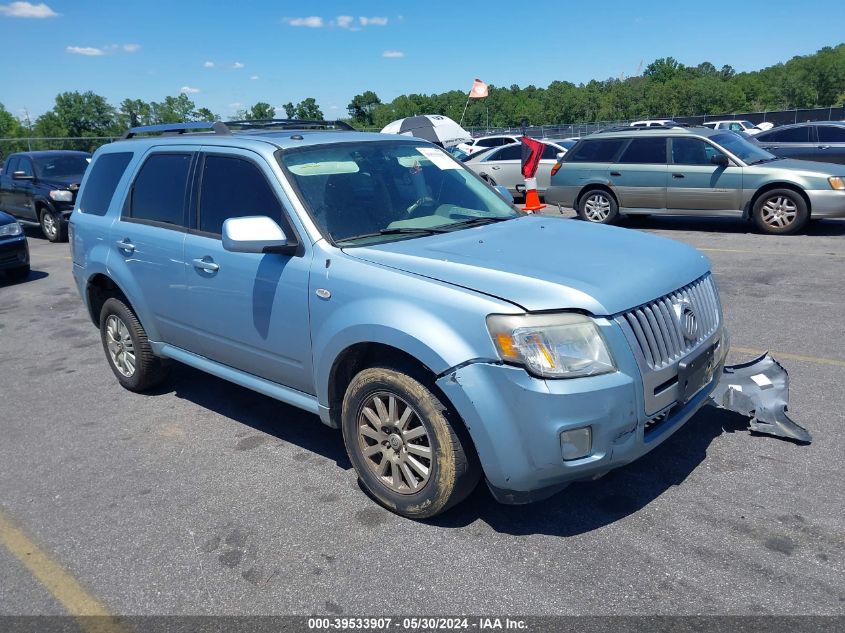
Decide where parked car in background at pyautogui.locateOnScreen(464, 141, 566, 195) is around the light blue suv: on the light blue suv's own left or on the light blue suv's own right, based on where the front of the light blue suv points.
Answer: on the light blue suv's own left

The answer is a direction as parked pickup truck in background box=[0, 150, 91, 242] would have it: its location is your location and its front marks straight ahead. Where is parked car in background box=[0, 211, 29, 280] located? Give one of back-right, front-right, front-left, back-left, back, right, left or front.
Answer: front-right

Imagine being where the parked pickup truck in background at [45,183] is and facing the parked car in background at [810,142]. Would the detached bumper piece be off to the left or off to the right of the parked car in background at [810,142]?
right

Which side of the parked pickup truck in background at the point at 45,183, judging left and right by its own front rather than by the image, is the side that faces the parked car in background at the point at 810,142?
front

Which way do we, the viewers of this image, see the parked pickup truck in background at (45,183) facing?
facing the viewer and to the right of the viewer
